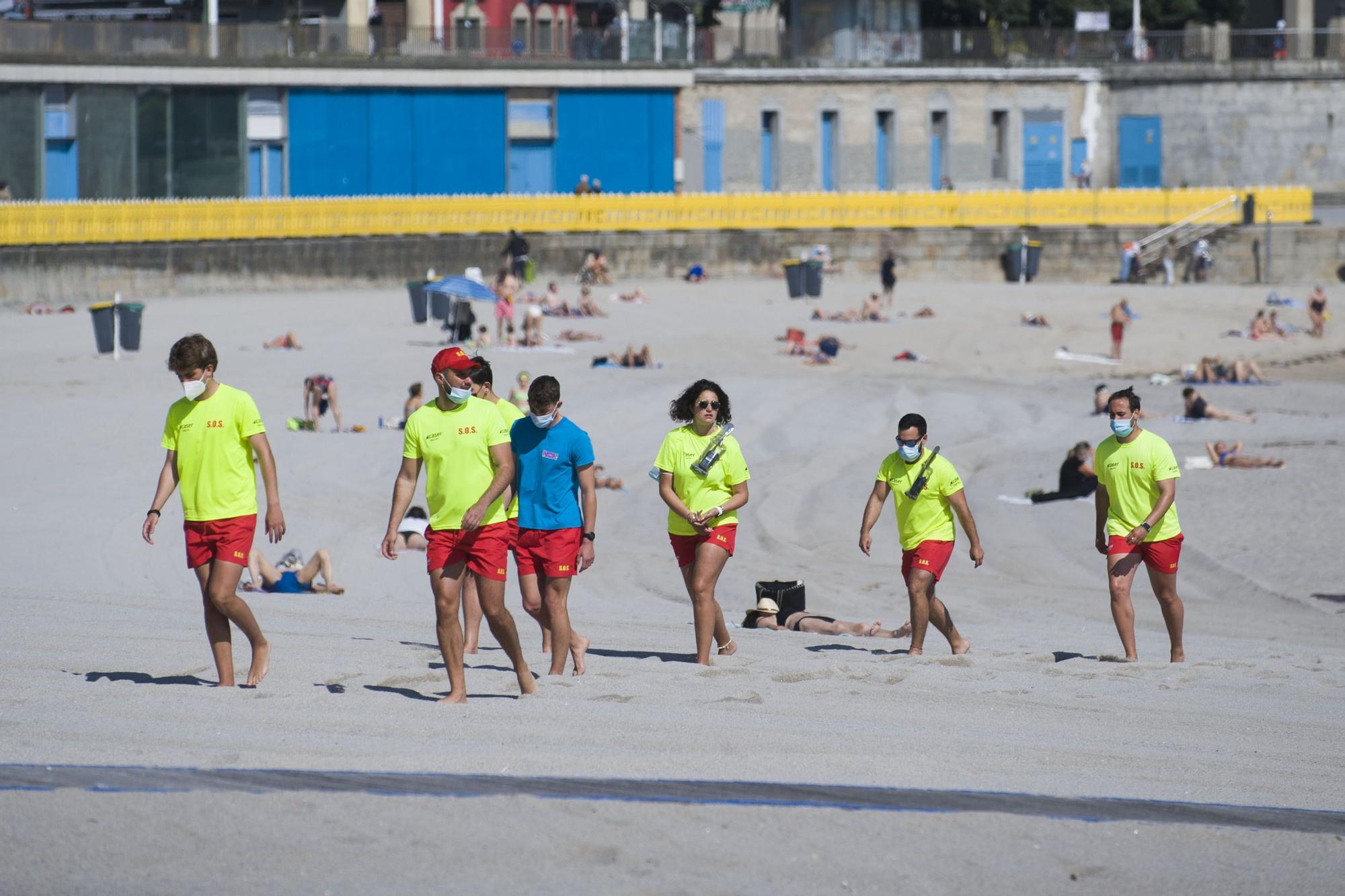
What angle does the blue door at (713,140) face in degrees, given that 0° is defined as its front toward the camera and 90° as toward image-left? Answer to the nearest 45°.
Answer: approximately 0°

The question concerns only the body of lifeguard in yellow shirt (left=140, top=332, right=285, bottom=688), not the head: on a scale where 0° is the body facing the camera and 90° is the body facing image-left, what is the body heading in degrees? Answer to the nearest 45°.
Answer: approximately 45°

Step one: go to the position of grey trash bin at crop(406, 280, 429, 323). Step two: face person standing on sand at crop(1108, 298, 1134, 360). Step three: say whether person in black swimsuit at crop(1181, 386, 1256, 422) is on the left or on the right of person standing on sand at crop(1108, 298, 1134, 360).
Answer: right

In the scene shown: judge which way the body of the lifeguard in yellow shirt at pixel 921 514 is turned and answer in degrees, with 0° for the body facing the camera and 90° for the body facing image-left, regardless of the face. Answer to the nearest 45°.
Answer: approximately 45°

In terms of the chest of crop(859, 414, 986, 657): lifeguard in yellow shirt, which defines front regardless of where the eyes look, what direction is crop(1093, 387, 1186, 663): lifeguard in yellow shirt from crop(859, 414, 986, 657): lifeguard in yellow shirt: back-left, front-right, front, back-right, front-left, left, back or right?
back-left

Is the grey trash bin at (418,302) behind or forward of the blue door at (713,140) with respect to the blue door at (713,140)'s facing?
forward

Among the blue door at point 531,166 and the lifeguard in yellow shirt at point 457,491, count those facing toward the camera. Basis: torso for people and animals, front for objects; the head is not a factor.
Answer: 2

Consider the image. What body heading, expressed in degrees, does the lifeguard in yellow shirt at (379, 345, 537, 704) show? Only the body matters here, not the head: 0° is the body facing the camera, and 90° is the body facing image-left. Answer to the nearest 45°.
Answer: approximately 0°

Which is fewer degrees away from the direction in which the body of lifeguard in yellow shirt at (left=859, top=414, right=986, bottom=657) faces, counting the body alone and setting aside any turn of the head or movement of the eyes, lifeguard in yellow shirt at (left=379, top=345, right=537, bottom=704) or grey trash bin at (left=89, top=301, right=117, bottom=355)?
the lifeguard in yellow shirt

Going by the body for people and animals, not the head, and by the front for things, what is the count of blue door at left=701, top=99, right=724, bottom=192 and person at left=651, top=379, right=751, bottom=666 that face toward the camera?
2

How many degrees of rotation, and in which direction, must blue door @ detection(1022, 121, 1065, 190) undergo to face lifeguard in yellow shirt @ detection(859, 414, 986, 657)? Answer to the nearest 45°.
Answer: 0° — it already faces them

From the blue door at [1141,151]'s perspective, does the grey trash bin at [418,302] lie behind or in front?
in front
